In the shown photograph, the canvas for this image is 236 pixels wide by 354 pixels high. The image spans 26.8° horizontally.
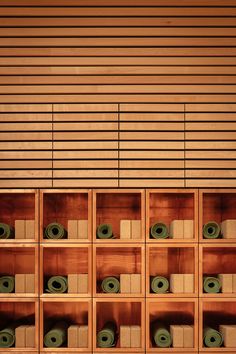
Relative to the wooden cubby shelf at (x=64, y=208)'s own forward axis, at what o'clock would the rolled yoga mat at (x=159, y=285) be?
The rolled yoga mat is roughly at 10 o'clock from the wooden cubby shelf.

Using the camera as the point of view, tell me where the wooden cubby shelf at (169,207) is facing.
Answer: facing the viewer

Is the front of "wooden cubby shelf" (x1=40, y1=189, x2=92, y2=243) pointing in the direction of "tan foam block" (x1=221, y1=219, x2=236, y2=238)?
no

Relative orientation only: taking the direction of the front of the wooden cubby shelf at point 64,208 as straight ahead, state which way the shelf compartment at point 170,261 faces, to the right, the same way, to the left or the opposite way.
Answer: the same way

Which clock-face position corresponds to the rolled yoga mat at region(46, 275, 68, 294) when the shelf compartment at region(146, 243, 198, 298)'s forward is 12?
The rolled yoga mat is roughly at 2 o'clock from the shelf compartment.

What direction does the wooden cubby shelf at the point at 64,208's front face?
toward the camera

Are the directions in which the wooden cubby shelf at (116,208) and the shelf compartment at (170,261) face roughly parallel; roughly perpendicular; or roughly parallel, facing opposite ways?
roughly parallel

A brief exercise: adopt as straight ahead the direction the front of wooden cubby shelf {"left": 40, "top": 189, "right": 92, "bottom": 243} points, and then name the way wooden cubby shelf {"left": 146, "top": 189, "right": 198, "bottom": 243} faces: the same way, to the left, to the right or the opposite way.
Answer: the same way

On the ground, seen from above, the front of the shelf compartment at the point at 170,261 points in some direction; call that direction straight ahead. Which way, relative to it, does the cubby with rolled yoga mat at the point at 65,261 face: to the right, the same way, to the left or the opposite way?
the same way

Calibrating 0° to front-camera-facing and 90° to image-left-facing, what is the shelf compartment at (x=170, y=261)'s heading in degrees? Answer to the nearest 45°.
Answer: approximately 0°

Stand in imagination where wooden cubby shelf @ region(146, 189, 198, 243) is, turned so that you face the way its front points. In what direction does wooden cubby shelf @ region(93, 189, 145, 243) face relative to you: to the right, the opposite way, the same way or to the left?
the same way

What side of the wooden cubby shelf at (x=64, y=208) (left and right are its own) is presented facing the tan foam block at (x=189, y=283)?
left

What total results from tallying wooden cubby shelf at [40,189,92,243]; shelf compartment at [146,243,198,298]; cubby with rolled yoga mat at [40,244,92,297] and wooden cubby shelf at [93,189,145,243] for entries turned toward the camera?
4

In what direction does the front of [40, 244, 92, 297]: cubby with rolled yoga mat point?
toward the camera

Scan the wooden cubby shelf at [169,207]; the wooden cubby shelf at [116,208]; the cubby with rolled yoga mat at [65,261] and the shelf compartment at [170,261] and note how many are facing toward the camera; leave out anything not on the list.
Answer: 4
